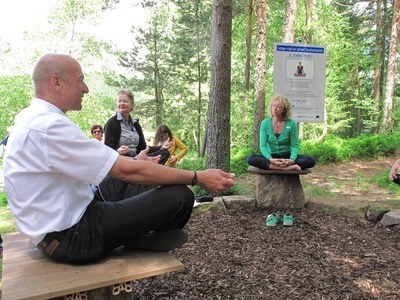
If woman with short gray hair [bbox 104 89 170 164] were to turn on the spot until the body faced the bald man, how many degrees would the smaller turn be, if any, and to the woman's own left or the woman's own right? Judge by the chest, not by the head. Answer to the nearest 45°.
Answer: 0° — they already face them

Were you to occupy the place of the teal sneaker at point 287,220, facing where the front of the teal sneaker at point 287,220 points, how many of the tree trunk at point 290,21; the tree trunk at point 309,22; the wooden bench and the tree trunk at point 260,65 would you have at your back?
3

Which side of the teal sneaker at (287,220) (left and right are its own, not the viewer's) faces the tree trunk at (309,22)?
back

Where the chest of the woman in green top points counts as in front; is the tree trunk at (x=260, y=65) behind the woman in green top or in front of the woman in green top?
behind

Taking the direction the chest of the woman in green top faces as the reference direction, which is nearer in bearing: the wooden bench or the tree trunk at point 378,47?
the wooden bench

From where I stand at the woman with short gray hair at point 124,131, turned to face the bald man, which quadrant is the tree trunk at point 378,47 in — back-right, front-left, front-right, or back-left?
back-left

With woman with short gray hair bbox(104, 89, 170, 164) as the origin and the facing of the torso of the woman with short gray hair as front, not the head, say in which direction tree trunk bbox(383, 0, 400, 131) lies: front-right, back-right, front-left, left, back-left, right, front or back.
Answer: back-left

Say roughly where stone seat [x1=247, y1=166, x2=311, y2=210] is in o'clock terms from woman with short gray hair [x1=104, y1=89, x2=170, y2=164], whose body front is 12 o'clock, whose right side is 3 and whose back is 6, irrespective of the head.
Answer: The stone seat is roughly at 9 o'clock from the woman with short gray hair.

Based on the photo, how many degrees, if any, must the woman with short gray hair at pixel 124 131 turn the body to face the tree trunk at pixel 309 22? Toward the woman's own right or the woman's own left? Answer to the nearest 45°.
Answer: approximately 135° to the woman's own left

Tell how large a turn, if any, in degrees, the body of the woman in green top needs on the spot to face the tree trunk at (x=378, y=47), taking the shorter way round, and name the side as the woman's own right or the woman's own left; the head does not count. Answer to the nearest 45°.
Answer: approximately 180°

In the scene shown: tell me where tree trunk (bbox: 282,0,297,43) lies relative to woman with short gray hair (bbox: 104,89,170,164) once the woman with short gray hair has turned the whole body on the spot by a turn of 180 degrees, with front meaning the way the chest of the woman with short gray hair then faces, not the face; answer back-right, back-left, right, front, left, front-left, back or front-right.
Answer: front-right

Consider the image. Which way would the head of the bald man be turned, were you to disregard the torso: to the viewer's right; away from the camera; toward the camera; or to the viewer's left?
to the viewer's right

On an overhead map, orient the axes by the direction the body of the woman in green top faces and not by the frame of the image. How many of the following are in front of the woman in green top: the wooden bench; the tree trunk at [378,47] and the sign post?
1
